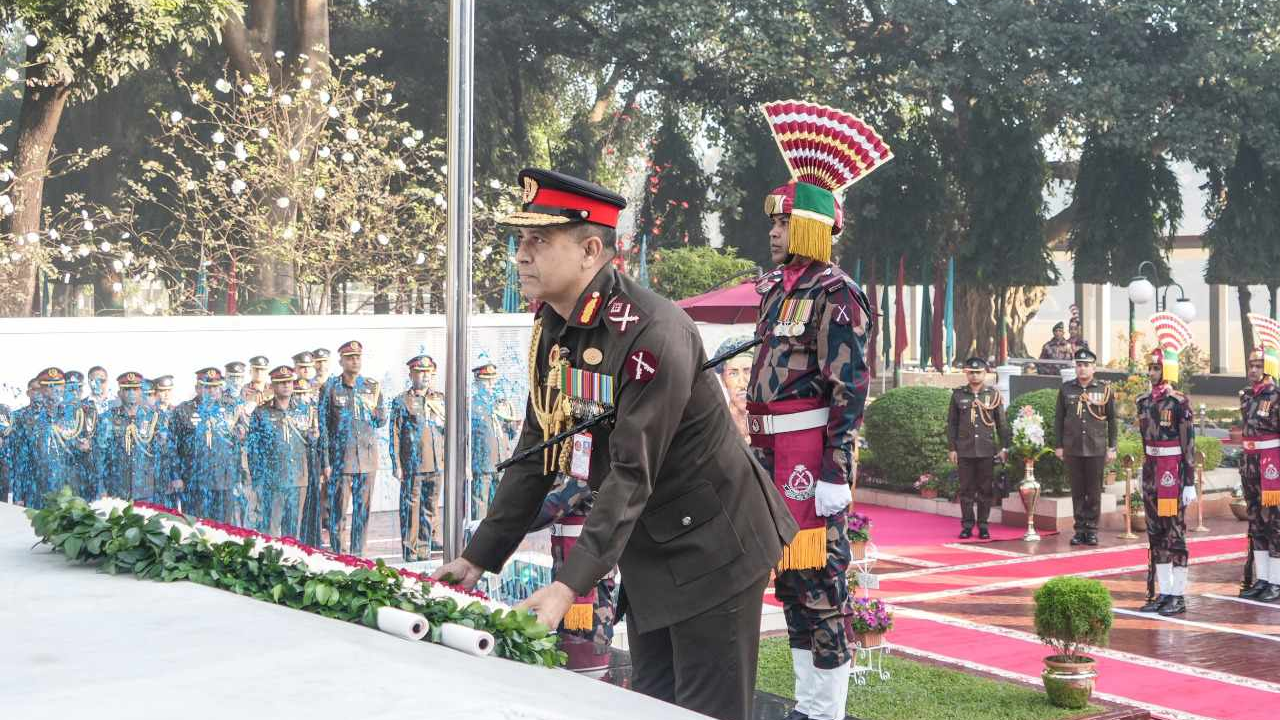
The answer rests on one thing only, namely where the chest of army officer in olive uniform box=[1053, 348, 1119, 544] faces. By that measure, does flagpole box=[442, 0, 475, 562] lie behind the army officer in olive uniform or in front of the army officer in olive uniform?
in front

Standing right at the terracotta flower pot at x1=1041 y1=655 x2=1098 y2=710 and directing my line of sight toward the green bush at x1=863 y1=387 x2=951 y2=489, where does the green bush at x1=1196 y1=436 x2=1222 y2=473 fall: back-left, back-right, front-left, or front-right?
front-right

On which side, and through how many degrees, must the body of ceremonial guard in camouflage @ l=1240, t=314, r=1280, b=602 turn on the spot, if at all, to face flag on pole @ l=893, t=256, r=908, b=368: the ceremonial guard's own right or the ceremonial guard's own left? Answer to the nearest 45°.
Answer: approximately 90° to the ceremonial guard's own right

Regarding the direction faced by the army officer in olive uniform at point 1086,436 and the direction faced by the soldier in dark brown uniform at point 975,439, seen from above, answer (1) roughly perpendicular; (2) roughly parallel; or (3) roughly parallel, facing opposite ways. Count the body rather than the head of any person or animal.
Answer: roughly parallel

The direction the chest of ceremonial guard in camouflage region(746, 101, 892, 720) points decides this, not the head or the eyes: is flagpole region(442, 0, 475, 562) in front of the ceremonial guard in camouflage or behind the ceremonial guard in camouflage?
in front

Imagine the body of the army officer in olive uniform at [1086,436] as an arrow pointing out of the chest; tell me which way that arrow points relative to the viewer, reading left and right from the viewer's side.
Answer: facing the viewer

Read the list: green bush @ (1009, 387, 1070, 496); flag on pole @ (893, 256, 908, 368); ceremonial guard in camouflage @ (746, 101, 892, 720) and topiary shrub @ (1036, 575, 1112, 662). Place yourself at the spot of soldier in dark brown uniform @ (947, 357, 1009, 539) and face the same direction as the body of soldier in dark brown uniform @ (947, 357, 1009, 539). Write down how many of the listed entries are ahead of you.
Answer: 2

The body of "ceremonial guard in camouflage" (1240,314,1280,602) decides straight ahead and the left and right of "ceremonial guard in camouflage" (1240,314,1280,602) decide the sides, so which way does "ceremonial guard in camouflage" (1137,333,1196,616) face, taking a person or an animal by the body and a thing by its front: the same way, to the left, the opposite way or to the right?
the same way

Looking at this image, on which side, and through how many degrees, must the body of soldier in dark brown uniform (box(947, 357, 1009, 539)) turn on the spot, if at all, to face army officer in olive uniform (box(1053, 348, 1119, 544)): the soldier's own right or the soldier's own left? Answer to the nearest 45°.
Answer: approximately 90° to the soldier's own left

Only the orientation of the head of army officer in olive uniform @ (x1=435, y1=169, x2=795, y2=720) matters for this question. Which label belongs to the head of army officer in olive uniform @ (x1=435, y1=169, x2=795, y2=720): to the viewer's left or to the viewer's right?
to the viewer's left

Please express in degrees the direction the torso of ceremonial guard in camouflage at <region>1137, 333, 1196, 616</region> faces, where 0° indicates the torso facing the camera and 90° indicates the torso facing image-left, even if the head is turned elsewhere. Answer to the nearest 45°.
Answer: approximately 45°

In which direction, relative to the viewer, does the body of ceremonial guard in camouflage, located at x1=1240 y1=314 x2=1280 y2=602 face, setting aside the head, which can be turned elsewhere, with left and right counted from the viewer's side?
facing the viewer and to the left of the viewer

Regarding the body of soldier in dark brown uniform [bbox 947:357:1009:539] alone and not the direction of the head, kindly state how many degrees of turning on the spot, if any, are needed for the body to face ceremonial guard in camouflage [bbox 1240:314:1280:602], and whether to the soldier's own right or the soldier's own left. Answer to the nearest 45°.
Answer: approximately 45° to the soldier's own left

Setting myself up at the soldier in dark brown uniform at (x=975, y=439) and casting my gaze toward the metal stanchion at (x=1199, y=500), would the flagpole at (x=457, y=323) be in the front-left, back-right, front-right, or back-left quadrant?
back-right

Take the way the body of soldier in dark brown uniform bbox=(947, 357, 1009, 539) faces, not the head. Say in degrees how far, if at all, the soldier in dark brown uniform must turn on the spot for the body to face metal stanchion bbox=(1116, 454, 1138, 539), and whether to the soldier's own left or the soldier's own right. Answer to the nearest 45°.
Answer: approximately 90° to the soldier's own left

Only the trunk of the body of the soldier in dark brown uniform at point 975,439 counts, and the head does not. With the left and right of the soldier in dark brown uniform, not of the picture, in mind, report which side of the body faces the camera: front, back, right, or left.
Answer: front

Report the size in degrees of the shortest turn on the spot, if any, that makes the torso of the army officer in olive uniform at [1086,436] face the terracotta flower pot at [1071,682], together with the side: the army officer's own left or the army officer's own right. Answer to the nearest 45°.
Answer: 0° — they already face it

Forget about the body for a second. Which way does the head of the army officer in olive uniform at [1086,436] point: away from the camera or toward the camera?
toward the camera
